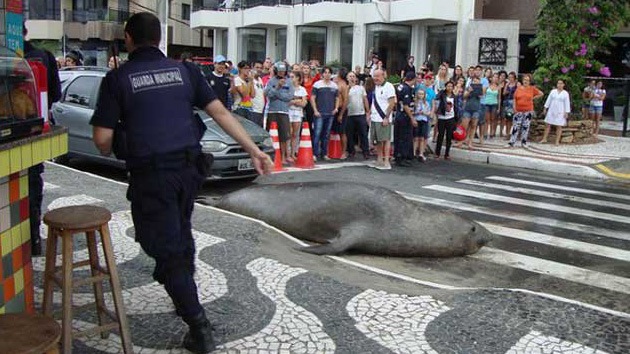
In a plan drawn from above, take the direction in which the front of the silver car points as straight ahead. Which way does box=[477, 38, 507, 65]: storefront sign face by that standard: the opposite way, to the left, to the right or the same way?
to the right

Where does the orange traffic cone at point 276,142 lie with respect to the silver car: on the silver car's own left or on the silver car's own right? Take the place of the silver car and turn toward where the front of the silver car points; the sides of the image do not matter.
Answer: on the silver car's own left

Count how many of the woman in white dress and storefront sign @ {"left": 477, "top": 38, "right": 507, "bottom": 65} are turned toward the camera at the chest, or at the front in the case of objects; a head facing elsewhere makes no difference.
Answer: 2

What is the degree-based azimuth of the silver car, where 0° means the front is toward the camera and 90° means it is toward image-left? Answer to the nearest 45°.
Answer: approximately 315°

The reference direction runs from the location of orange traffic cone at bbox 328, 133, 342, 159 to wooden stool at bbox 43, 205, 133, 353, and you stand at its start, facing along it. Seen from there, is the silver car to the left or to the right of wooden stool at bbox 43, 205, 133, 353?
right

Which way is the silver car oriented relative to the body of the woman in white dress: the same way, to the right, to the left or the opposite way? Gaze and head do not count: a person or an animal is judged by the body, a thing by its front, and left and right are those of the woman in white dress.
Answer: to the left

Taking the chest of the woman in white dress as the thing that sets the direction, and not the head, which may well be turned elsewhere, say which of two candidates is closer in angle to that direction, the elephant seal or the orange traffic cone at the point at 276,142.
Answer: the elephant seal

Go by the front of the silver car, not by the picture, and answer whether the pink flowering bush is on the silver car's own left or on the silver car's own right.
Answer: on the silver car's own left
